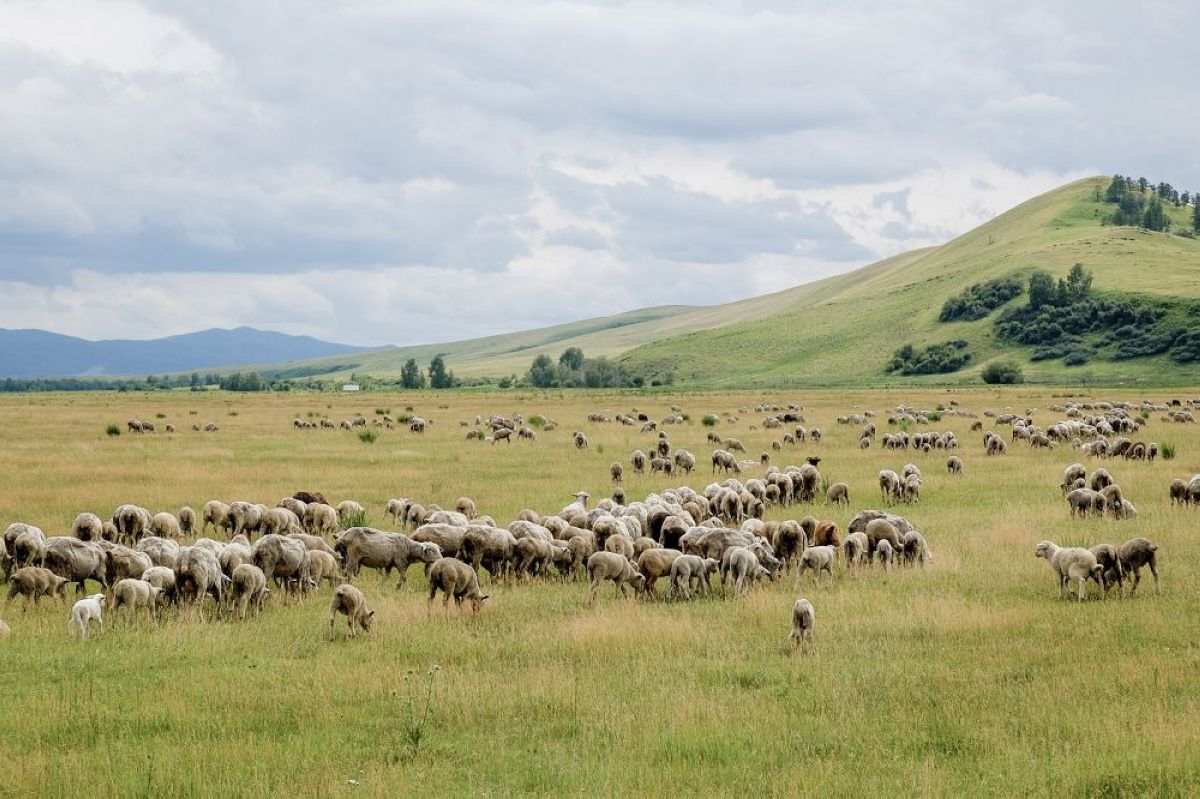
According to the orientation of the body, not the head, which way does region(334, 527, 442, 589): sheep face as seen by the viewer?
to the viewer's right

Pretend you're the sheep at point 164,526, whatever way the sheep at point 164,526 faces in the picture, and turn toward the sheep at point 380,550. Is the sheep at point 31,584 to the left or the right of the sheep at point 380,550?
right
